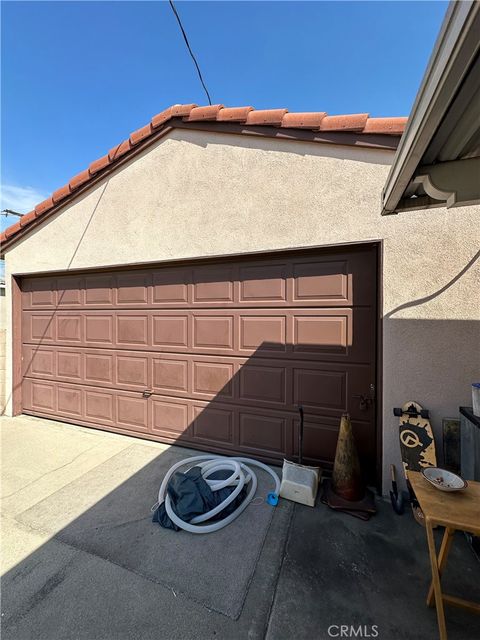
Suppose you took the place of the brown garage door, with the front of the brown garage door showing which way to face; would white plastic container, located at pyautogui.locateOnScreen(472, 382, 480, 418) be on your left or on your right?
on your left

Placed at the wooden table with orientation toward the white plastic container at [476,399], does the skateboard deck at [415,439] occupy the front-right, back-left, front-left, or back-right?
front-left

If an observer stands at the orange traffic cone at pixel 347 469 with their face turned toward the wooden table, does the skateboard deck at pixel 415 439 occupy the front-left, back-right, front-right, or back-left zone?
front-left

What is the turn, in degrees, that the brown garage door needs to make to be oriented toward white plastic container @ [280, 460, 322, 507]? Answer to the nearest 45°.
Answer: approximately 90° to its left

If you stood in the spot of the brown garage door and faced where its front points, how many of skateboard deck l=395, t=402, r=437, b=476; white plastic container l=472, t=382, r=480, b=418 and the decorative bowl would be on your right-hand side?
0

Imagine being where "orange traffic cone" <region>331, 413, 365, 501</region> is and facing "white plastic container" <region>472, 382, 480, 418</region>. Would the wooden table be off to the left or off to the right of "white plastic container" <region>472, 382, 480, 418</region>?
right

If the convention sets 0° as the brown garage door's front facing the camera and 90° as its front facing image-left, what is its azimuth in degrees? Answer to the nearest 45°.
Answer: approximately 45°

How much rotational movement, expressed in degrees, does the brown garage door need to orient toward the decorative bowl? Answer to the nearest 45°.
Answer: approximately 90° to its left

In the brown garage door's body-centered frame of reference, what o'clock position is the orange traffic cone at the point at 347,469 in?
The orange traffic cone is roughly at 9 o'clock from the brown garage door.

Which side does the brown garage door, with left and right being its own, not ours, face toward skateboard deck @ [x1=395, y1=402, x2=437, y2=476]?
left

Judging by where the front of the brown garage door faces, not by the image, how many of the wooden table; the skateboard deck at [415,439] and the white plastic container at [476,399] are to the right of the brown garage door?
0
